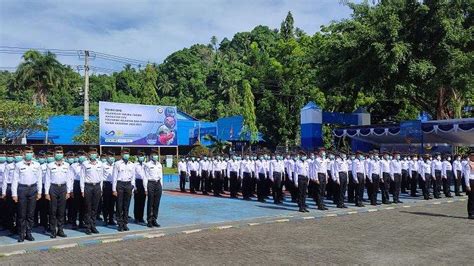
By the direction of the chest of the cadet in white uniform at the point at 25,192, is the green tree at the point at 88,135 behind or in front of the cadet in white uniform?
behind

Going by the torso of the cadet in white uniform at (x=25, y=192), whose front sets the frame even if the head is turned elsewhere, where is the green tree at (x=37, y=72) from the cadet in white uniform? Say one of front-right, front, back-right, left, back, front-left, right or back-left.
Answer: back

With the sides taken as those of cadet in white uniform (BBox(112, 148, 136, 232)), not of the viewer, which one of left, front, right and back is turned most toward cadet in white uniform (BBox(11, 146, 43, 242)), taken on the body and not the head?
right

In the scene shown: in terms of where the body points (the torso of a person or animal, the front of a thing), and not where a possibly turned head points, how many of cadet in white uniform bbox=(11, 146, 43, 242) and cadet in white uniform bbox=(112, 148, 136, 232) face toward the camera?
2

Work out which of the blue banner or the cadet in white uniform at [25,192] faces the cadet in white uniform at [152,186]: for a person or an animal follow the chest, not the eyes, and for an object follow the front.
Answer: the blue banner

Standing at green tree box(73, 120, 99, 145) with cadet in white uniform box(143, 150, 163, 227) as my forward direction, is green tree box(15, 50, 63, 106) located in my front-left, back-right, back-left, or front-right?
back-right

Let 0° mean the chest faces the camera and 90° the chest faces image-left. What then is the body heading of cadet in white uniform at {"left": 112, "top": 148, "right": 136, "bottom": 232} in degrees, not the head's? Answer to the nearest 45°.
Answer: approximately 0°

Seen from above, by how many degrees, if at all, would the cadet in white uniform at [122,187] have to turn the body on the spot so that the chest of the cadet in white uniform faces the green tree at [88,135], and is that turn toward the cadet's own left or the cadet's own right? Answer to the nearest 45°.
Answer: approximately 180°

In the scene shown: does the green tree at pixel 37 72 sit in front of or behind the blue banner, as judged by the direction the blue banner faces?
behind
